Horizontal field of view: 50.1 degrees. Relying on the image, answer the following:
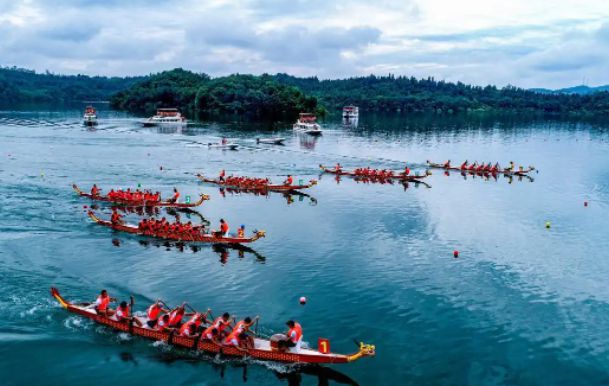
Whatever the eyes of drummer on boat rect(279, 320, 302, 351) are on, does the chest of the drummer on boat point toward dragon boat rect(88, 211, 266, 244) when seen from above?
no

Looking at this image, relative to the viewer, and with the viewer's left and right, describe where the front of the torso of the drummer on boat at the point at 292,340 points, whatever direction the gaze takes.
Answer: facing to the left of the viewer

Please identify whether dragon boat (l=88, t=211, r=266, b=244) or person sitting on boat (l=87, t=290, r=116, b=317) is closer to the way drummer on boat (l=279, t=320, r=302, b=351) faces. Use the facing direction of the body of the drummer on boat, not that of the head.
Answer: the person sitting on boat

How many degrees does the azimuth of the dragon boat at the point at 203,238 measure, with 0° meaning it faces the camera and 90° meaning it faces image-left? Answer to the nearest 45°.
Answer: approximately 270°

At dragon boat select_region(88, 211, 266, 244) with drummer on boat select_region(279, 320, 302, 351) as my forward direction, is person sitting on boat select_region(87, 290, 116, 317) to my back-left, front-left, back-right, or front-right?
front-right

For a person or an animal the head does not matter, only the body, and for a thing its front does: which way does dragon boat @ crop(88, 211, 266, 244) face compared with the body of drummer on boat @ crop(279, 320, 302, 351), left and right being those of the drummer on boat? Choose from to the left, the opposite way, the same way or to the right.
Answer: the opposite way

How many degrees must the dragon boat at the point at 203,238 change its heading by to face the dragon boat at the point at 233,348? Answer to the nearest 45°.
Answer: approximately 90° to its right

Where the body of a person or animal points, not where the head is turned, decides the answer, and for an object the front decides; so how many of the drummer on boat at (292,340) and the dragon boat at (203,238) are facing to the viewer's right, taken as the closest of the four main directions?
1

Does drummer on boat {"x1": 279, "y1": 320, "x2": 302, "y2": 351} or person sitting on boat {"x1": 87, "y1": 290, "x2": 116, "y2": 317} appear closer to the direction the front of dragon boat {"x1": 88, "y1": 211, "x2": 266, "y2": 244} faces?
the drummer on boat

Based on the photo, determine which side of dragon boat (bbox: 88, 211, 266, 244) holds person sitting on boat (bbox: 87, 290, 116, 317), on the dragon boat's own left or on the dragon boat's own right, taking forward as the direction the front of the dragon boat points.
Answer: on the dragon boat's own right

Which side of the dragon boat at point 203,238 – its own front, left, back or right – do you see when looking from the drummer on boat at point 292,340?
right
